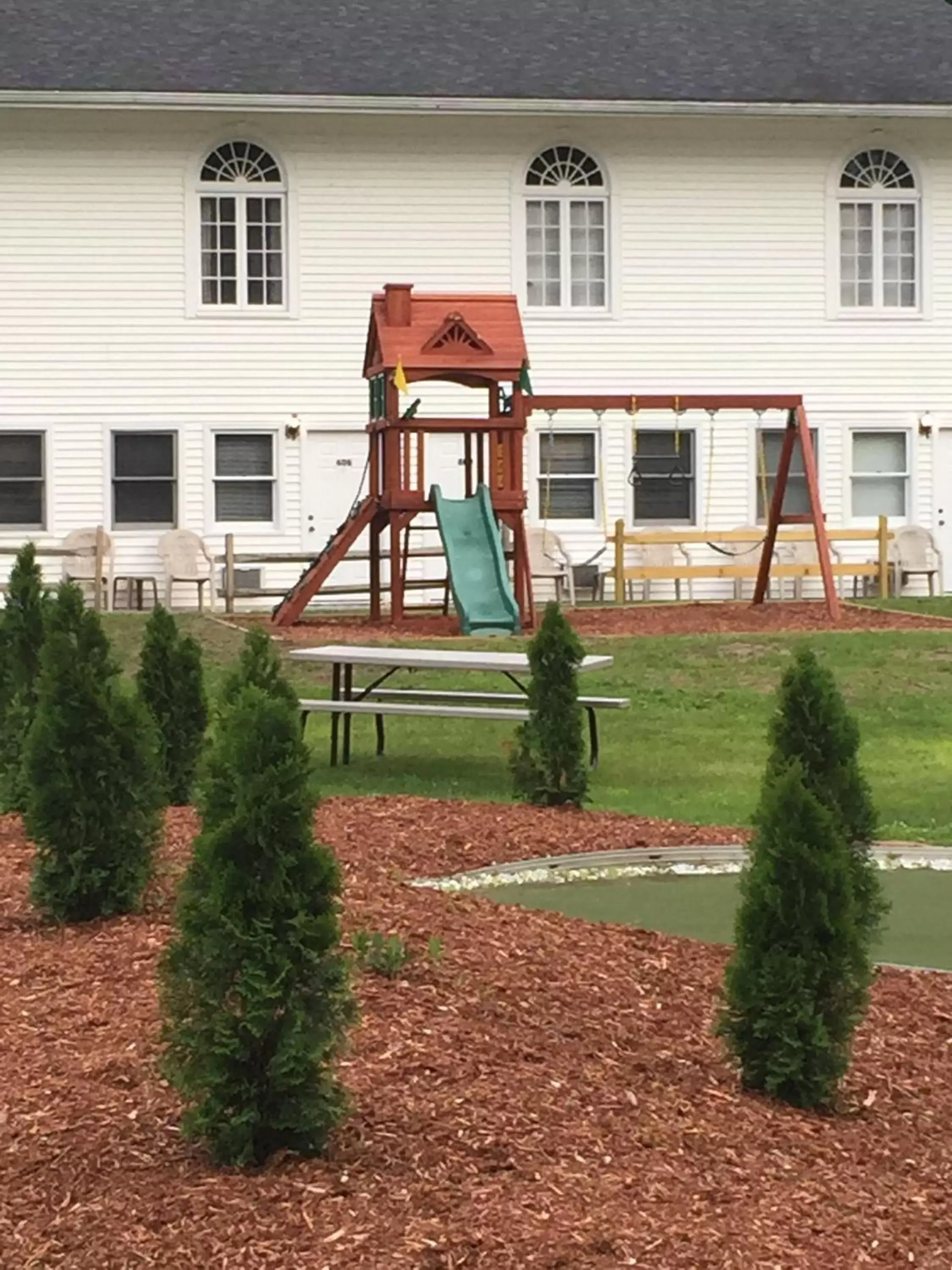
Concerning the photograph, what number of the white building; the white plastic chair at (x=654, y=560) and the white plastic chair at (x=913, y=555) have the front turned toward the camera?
3

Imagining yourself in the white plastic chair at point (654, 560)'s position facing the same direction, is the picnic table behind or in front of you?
in front

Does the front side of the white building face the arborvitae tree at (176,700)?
yes

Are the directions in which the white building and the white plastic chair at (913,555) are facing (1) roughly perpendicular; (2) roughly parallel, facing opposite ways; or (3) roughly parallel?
roughly parallel

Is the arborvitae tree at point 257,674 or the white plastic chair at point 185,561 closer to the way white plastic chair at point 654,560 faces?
the arborvitae tree

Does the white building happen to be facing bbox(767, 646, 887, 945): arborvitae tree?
yes

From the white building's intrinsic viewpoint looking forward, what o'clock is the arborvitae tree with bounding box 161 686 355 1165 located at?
The arborvitae tree is roughly at 12 o'clock from the white building.

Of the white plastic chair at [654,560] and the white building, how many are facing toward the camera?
2

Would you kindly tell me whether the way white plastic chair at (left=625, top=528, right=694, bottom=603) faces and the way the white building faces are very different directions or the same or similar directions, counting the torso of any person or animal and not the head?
same or similar directions

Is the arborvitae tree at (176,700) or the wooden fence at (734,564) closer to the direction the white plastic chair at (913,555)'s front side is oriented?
the arborvitae tree

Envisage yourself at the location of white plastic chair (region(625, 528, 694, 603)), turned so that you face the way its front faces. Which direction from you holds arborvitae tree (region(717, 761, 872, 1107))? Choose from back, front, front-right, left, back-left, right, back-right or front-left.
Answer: front

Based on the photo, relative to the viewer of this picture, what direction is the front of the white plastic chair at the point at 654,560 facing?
facing the viewer

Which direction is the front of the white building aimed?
toward the camera

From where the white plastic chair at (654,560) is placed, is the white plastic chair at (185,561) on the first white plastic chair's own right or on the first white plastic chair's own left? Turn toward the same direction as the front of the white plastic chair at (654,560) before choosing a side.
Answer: on the first white plastic chair's own right
